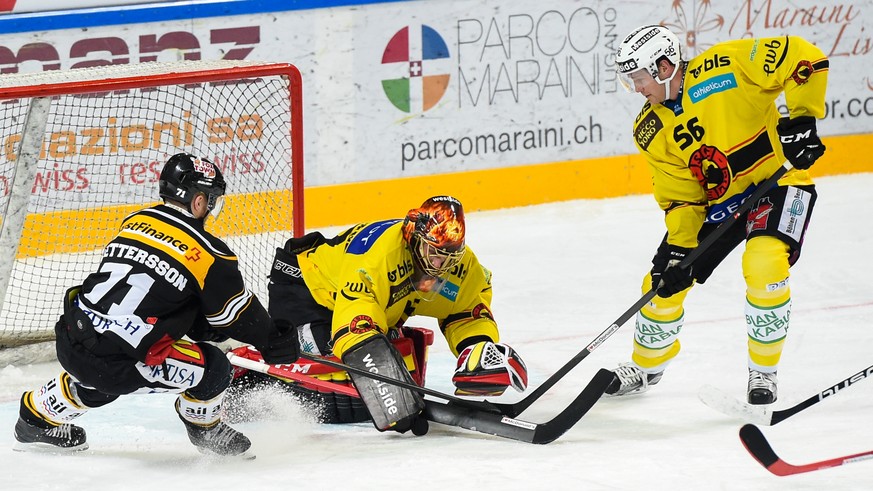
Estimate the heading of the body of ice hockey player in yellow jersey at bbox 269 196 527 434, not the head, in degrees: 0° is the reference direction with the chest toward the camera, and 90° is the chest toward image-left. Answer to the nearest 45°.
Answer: approximately 315°

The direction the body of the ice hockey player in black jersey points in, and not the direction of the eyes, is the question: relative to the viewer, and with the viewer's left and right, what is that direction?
facing away from the viewer and to the right of the viewer

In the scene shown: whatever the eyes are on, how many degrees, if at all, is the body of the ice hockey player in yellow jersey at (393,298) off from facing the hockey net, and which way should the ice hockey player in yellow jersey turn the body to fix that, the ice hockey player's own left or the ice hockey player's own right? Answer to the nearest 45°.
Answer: approximately 180°

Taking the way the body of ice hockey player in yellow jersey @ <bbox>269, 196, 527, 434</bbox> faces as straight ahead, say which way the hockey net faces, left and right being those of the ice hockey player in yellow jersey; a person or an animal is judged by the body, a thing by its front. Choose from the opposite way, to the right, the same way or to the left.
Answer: the same way

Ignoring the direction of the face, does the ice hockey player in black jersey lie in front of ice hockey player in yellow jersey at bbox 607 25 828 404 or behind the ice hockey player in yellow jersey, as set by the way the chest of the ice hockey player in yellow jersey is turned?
in front

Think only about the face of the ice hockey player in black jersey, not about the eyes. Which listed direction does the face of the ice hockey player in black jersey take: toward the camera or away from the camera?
away from the camera

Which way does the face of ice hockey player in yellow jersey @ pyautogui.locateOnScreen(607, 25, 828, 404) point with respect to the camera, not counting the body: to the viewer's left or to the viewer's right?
to the viewer's left

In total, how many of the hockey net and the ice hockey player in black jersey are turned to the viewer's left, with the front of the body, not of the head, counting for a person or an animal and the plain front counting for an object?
0

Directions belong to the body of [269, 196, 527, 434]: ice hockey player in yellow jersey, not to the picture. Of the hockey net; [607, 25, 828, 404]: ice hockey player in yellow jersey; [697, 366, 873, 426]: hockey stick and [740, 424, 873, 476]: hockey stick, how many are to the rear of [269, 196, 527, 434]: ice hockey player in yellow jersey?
1

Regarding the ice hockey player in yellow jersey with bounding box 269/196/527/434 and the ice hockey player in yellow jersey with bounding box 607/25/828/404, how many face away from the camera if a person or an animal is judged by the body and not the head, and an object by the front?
0

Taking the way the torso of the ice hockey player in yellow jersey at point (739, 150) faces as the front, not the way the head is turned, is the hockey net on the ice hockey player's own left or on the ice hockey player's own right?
on the ice hockey player's own right

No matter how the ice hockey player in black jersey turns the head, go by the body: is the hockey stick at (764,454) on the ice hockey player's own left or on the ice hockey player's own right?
on the ice hockey player's own right

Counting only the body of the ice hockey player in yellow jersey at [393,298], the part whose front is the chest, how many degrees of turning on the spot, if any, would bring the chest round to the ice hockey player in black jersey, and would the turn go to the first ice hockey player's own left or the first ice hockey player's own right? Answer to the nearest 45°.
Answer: approximately 90° to the first ice hockey player's own right

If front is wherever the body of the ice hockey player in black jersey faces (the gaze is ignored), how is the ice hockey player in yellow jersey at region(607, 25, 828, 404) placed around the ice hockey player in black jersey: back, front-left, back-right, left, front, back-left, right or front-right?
front-right

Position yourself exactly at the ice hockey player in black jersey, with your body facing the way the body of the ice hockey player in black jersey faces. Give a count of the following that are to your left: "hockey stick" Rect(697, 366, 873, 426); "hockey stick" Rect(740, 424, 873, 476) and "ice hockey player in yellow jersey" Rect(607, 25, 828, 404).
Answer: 0

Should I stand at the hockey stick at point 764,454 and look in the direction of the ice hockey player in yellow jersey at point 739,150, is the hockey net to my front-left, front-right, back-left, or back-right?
front-left

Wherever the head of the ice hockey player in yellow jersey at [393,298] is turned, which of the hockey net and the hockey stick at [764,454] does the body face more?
the hockey stick
